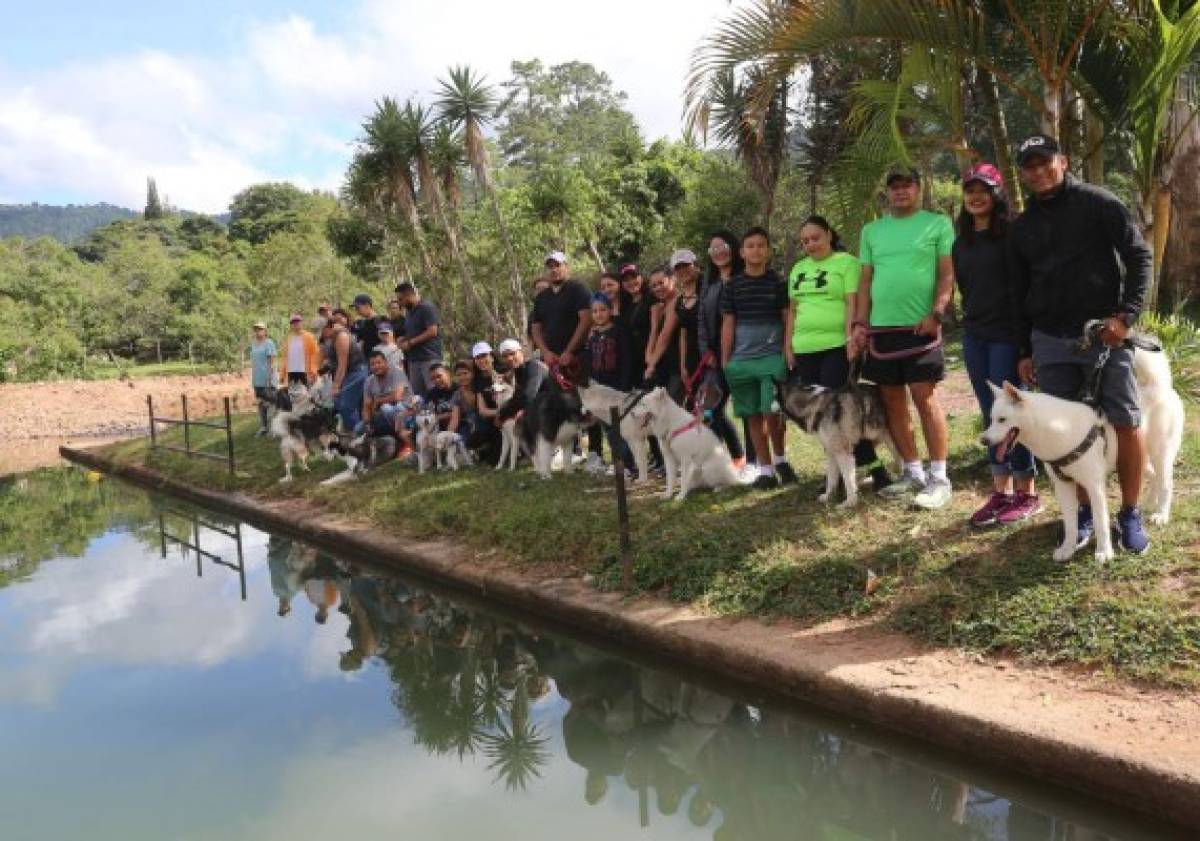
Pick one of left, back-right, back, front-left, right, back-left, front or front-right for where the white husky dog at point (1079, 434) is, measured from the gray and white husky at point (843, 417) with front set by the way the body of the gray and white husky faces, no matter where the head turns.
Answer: left

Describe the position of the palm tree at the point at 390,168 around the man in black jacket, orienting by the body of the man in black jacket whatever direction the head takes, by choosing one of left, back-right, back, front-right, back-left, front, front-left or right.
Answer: right

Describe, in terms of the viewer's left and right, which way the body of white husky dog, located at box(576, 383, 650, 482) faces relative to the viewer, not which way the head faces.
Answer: facing to the left of the viewer

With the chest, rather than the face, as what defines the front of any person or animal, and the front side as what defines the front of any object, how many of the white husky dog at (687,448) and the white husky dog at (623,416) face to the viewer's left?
2

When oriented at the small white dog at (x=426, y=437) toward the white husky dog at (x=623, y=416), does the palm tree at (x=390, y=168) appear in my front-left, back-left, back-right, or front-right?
back-left

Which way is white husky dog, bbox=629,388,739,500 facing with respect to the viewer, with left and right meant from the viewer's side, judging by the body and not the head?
facing to the left of the viewer

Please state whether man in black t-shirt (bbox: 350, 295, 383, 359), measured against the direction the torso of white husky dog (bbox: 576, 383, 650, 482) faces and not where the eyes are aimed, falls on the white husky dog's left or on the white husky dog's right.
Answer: on the white husky dog's right

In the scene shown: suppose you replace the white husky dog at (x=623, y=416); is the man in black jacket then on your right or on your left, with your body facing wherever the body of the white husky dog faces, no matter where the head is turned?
on your left
